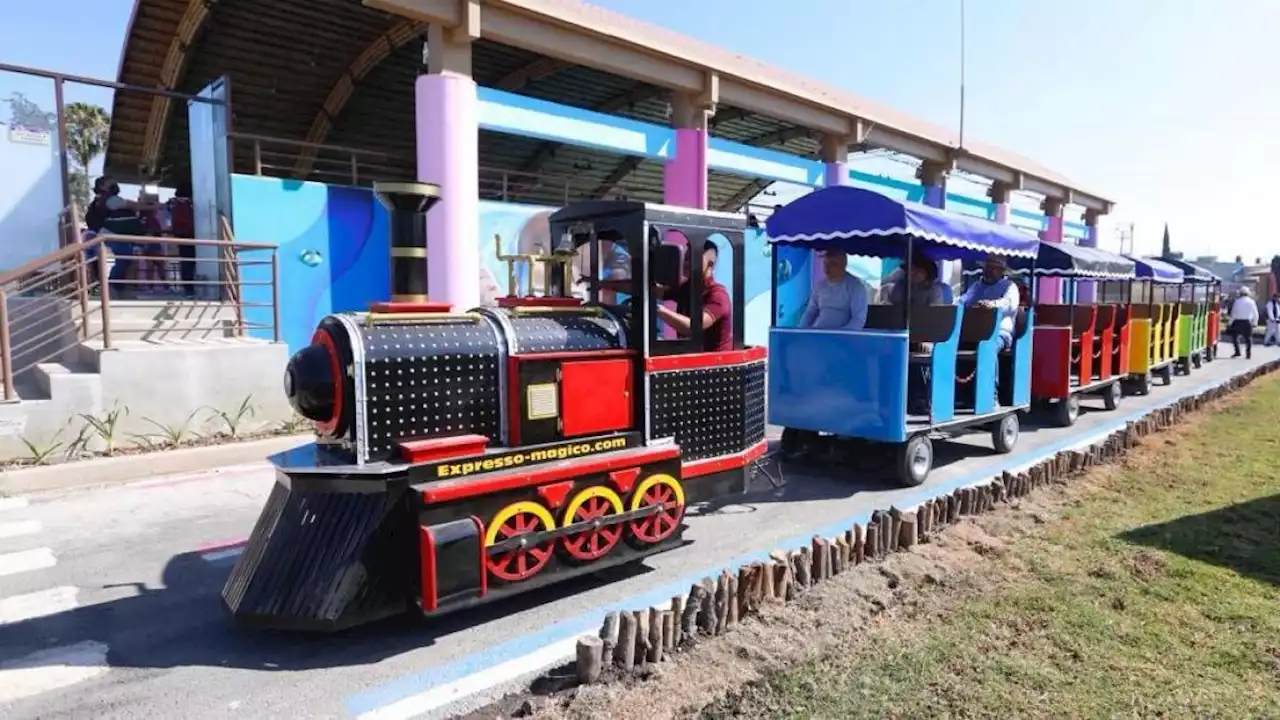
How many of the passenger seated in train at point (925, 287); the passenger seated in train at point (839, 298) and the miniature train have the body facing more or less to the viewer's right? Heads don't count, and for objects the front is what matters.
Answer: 0

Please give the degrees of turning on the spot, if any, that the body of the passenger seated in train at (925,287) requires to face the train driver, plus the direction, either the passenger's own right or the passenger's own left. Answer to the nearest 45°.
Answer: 0° — they already face them

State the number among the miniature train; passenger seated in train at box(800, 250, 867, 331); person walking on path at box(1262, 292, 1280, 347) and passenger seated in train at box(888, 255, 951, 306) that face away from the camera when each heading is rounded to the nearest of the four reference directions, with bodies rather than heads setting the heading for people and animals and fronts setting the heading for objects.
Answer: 0

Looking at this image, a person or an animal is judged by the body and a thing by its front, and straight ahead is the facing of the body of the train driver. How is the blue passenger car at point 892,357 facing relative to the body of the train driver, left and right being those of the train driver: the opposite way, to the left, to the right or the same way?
the same way

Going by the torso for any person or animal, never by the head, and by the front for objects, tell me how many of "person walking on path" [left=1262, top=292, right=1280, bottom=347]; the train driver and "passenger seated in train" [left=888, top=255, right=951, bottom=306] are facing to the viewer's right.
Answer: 0

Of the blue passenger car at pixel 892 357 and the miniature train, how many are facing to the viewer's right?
0

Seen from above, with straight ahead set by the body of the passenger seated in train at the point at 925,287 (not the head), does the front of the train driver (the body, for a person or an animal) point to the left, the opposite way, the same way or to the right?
the same way

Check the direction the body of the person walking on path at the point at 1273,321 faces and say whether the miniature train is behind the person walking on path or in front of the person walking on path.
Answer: in front

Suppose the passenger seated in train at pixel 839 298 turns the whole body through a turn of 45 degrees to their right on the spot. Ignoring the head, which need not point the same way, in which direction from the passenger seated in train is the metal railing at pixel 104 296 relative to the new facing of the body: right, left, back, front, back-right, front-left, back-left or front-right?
front

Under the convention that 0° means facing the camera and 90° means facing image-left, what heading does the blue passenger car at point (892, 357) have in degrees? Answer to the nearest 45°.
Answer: approximately 45°

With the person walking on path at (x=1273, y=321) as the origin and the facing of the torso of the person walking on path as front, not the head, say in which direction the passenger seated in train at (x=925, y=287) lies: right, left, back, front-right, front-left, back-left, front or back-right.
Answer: front

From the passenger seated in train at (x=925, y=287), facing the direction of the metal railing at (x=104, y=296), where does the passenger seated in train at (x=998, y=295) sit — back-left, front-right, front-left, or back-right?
back-right

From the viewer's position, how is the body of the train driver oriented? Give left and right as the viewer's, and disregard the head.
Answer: facing the viewer and to the left of the viewer

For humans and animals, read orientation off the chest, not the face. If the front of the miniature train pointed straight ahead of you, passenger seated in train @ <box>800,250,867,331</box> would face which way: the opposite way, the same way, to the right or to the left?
the same way

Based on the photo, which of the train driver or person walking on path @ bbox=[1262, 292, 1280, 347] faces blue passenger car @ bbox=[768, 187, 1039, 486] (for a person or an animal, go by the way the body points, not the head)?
the person walking on path

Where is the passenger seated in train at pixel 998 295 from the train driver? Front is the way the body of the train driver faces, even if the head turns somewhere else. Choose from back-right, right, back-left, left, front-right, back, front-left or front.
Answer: back

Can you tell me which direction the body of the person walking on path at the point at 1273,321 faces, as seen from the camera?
toward the camera

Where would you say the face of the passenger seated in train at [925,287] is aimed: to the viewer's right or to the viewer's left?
to the viewer's left
